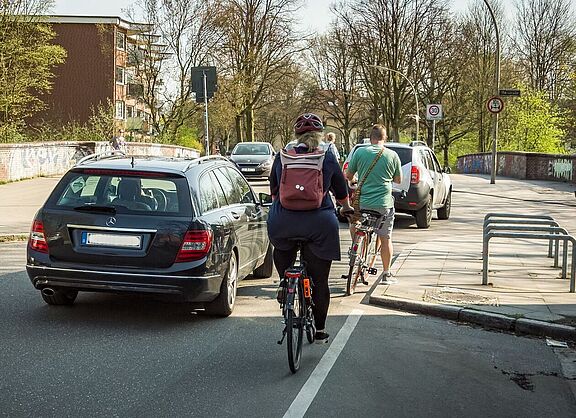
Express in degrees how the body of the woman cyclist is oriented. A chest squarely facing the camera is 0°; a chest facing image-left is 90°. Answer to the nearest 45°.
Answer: approximately 180°

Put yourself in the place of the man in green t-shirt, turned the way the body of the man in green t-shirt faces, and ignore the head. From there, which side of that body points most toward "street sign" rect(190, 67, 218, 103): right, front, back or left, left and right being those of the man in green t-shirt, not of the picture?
front

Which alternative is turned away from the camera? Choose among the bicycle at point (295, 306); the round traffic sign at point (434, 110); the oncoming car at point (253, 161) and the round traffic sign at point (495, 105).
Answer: the bicycle

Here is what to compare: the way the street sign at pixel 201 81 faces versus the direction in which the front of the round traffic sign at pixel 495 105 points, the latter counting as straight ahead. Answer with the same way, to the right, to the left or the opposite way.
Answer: the opposite way

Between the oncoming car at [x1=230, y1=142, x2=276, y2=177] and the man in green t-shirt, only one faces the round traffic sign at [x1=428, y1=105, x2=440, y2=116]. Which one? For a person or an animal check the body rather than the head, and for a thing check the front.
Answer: the man in green t-shirt

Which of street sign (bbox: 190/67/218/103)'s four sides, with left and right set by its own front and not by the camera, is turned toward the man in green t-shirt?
back

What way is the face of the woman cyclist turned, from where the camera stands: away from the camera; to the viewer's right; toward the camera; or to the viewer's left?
away from the camera

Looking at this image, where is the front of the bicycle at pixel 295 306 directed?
away from the camera

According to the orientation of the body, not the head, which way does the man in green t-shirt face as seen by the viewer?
away from the camera

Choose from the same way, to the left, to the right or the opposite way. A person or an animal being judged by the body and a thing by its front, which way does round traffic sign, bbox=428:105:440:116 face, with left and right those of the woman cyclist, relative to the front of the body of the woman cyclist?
the opposite way

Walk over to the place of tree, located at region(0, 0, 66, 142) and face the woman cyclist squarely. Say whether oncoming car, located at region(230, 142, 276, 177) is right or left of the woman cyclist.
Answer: left

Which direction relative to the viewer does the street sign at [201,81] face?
away from the camera

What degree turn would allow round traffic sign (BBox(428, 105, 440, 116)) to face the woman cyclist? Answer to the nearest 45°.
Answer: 0° — it already faces them
